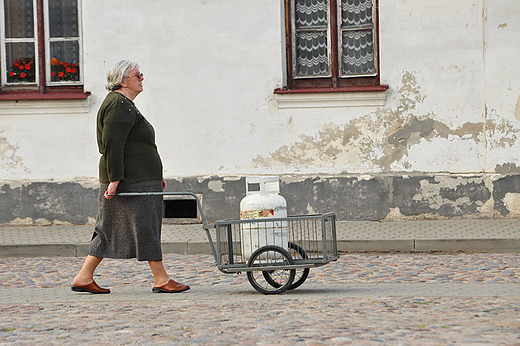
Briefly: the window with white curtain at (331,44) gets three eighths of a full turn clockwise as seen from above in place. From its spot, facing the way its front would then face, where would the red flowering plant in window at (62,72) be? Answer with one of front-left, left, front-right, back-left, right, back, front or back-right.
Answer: front-left

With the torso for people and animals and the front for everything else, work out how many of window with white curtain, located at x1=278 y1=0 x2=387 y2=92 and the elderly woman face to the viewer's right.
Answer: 1

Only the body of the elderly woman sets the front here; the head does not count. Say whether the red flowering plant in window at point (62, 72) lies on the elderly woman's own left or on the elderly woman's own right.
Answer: on the elderly woman's own left

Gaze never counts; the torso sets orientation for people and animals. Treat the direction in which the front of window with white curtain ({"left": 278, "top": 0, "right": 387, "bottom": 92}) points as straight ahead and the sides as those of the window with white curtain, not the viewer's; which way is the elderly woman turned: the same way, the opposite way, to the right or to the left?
to the left

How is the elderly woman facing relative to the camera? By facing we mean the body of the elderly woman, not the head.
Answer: to the viewer's right

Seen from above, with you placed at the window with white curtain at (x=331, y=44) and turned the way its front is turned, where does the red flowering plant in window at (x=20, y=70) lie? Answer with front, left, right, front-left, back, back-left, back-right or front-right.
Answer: right

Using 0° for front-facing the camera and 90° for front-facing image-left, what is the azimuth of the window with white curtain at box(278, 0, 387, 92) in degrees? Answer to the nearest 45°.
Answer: approximately 0°

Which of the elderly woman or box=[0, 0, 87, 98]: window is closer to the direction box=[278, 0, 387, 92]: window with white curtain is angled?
the elderly woman

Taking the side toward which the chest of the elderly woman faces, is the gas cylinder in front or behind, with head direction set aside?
in front

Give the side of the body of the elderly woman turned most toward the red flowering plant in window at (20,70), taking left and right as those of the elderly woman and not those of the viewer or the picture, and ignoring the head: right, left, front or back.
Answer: left

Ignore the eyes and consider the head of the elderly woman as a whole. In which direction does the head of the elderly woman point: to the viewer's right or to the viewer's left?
to the viewer's right

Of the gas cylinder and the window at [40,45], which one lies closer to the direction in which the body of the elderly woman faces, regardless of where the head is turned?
the gas cylinder
